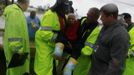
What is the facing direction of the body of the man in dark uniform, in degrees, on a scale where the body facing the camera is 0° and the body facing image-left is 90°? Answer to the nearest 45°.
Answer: approximately 90°

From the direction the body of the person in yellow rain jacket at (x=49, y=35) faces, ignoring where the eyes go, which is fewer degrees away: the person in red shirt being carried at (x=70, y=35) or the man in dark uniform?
the person in red shirt being carried

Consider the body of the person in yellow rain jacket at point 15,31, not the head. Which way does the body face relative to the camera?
to the viewer's right

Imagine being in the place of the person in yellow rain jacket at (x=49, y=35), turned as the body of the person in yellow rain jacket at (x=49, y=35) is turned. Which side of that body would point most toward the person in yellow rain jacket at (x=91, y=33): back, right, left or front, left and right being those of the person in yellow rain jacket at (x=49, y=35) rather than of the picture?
front

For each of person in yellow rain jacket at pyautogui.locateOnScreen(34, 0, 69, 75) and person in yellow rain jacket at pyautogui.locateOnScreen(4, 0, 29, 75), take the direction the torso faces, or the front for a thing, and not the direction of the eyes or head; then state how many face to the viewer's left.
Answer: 0

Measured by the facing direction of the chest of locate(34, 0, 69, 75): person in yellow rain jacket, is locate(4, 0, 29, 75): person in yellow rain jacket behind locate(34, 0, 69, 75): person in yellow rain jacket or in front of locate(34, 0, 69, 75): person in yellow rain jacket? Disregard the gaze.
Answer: behind

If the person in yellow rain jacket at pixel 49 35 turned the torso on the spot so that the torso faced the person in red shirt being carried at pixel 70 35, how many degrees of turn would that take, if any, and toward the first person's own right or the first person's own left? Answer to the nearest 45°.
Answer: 0° — they already face them

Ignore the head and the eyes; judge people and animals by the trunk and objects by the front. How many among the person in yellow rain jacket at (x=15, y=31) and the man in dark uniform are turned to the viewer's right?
1

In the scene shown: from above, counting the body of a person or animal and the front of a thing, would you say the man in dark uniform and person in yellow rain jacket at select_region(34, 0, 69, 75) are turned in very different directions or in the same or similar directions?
very different directions

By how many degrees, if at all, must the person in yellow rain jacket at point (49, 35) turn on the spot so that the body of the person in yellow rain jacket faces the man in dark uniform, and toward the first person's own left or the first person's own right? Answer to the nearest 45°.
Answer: approximately 45° to the first person's own right

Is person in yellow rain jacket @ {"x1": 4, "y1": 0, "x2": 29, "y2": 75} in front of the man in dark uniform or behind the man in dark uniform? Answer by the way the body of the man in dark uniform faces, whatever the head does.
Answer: in front

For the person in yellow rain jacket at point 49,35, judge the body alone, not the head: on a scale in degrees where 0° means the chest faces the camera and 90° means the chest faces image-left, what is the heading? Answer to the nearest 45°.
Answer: approximately 270°
